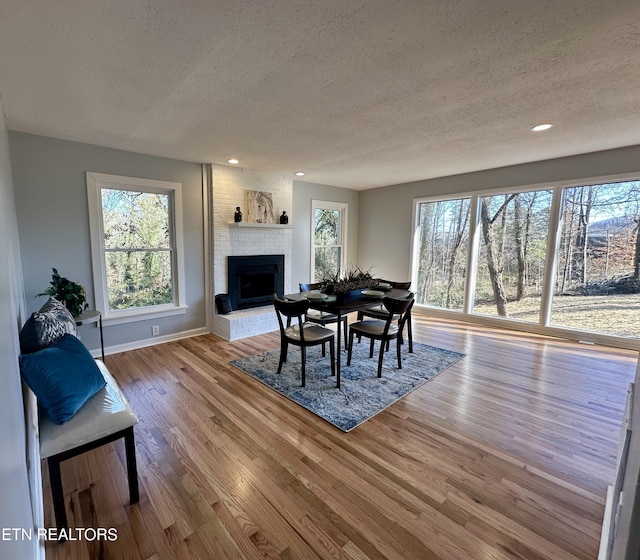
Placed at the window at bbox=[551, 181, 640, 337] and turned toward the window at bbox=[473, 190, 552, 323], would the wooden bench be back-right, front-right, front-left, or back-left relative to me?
front-left

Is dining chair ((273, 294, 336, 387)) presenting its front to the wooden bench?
no

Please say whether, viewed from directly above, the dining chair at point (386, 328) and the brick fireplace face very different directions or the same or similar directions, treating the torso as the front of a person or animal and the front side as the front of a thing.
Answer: very different directions

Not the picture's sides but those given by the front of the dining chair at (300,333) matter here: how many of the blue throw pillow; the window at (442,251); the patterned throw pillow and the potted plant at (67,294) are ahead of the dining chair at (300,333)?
1

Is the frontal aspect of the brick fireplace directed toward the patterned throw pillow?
no

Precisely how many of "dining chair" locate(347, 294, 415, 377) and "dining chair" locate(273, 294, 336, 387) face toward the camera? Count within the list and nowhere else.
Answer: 0

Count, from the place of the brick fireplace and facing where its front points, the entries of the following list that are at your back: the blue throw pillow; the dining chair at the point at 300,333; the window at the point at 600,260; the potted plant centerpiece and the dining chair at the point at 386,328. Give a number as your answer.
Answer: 0

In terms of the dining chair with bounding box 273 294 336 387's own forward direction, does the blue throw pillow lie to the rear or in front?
to the rear

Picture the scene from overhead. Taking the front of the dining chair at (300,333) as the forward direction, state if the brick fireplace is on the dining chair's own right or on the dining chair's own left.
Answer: on the dining chair's own left

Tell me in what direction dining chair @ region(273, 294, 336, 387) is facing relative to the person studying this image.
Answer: facing away from the viewer and to the right of the viewer

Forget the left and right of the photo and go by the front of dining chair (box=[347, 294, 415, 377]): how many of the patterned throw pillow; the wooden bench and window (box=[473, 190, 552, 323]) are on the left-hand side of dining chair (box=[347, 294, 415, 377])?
2

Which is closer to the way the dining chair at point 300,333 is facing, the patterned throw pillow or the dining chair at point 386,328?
the dining chair

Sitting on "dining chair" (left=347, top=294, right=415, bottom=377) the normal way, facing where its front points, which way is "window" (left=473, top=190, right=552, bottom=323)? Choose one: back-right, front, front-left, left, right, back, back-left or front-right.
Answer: right

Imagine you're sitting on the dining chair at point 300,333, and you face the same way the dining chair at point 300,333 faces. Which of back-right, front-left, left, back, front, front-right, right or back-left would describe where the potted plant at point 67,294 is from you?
back-left

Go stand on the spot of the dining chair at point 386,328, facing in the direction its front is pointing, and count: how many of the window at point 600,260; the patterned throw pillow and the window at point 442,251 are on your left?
1

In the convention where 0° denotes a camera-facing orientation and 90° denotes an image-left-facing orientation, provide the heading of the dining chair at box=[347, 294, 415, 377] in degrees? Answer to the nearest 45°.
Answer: approximately 135°

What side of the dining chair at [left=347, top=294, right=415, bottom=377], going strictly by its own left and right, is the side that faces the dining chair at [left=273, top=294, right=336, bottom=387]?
left

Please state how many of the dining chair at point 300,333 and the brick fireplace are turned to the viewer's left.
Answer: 0

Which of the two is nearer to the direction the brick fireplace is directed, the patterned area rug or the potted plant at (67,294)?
the patterned area rug

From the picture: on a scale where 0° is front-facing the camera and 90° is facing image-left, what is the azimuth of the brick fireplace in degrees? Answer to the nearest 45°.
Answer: approximately 315°

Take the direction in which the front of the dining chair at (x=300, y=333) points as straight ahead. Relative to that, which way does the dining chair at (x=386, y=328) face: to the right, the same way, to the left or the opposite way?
to the left

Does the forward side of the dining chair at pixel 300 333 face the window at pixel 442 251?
yes
